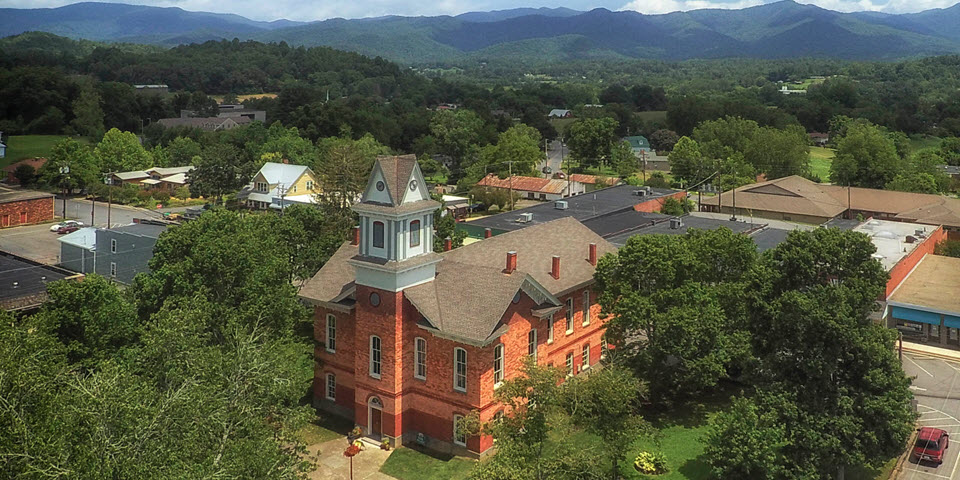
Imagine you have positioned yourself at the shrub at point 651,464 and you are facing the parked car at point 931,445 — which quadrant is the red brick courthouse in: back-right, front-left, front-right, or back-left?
back-left

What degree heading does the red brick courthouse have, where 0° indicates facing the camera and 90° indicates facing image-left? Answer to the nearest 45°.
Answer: approximately 45°

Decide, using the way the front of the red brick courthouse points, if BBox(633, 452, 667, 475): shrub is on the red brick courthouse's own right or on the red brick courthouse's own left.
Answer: on the red brick courthouse's own left

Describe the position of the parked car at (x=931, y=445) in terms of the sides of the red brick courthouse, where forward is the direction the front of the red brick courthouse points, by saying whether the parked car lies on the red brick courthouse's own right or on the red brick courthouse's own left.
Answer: on the red brick courthouse's own left
